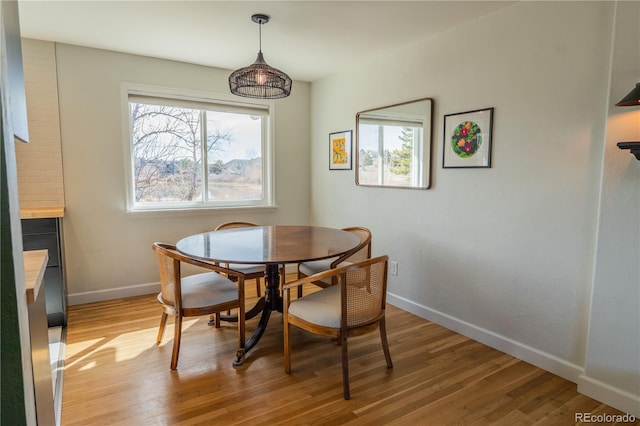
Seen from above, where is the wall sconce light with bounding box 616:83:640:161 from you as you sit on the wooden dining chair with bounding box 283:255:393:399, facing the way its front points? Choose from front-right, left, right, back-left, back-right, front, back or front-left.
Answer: back-right

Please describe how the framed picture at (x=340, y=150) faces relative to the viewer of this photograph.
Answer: facing the viewer and to the left of the viewer

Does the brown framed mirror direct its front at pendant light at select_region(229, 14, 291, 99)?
yes

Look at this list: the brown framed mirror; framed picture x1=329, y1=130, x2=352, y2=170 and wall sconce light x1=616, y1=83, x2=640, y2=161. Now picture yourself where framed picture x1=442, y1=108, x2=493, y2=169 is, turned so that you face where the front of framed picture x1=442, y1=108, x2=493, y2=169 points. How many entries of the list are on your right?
2

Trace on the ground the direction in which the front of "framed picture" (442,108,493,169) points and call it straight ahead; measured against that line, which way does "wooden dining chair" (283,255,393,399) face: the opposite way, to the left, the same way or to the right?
to the right

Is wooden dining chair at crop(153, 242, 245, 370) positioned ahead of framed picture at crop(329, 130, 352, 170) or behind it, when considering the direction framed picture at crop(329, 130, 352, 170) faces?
ahead

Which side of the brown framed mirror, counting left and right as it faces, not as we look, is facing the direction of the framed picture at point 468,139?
left

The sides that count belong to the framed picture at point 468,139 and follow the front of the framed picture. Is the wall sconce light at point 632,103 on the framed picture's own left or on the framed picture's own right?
on the framed picture's own left

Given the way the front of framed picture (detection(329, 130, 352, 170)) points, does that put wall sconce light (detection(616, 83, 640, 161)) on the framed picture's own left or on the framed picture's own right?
on the framed picture's own left

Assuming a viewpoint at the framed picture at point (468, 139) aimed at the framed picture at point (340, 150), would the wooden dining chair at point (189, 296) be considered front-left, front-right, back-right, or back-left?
front-left

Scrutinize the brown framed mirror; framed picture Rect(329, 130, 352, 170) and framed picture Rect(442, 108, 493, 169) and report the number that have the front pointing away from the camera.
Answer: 0

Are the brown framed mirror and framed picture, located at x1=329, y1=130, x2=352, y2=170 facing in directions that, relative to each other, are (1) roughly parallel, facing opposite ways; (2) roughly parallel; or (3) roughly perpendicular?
roughly parallel

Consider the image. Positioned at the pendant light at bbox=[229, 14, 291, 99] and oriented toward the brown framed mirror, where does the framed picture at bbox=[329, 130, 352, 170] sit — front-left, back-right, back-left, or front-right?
front-left

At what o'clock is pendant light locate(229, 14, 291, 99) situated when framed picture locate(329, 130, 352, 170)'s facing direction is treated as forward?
The pendant light is roughly at 11 o'clock from the framed picture.

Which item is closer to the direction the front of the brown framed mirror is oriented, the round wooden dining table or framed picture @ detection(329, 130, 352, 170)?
the round wooden dining table

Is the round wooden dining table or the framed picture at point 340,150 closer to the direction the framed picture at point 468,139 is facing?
the round wooden dining table

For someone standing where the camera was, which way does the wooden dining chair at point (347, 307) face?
facing away from the viewer and to the left of the viewer

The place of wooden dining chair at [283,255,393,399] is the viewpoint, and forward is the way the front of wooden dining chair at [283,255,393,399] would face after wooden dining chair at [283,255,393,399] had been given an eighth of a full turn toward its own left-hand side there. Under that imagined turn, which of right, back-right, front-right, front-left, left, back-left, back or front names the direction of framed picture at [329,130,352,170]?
right

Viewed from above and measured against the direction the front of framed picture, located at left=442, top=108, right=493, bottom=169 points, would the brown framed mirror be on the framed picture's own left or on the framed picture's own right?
on the framed picture's own right
